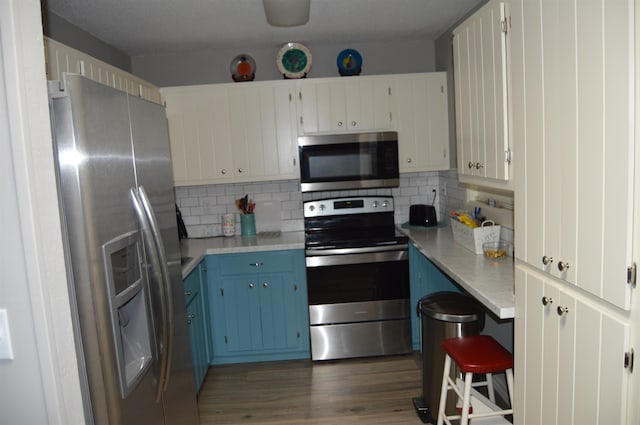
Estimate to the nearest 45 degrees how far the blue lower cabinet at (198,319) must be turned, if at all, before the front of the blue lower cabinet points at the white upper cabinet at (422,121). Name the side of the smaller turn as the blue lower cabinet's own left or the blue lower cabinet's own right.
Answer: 0° — it already faces it

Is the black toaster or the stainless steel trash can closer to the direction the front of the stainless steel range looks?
the stainless steel trash can

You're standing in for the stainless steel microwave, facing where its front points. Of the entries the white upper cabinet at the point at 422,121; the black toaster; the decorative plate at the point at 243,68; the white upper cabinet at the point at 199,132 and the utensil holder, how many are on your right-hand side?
3

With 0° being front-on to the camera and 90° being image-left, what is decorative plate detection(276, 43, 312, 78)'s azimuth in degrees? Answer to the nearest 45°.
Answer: approximately 0°

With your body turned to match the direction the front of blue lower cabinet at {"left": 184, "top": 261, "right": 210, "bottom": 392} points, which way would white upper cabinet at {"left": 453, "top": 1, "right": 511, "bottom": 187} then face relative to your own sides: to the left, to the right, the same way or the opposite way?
the opposite way

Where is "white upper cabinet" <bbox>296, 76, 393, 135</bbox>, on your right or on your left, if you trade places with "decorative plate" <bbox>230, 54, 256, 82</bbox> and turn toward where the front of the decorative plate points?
on your left

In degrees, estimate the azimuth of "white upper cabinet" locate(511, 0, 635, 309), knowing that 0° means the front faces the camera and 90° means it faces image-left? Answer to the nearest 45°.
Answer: approximately 45°

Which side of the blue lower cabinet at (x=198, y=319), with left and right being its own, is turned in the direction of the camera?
right

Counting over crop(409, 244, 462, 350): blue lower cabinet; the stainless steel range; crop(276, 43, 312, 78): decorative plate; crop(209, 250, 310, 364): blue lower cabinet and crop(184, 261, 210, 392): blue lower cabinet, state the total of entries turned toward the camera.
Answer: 3

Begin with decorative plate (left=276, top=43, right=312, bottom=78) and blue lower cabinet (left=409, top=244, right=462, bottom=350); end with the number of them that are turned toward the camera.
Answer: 1

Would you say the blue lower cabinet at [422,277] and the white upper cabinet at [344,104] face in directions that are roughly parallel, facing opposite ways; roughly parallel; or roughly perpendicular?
roughly perpendicular
